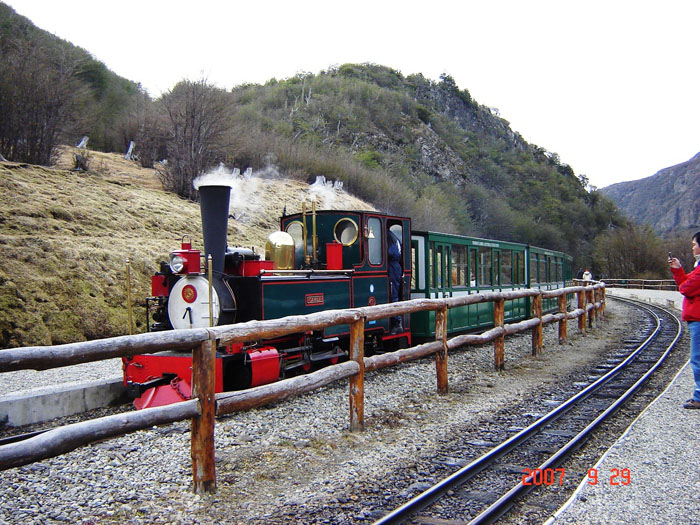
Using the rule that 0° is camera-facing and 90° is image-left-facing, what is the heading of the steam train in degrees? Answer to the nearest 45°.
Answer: approximately 45°

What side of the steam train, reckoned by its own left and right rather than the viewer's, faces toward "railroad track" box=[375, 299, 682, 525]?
left

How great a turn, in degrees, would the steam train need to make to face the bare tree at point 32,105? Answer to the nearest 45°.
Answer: approximately 90° to its right

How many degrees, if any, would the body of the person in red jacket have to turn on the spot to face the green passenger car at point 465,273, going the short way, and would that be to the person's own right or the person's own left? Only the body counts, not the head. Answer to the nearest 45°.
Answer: approximately 45° to the person's own right

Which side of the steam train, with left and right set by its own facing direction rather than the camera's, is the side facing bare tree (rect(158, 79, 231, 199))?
right

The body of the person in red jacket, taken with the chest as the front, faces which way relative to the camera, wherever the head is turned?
to the viewer's left
